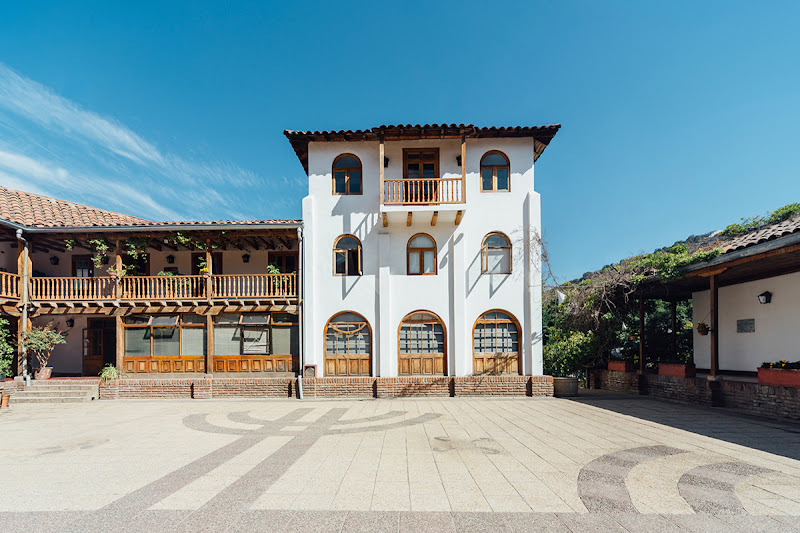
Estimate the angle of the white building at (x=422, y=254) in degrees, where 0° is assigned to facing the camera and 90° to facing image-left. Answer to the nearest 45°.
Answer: approximately 0°

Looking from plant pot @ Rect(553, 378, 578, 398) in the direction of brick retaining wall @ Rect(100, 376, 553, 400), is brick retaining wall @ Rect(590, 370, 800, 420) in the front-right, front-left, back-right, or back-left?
back-left

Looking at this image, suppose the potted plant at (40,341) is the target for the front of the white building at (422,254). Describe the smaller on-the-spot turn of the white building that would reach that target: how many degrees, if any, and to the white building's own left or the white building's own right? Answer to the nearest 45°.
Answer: approximately 90° to the white building's own right

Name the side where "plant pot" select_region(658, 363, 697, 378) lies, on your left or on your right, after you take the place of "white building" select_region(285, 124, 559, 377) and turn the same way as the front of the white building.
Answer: on your left
